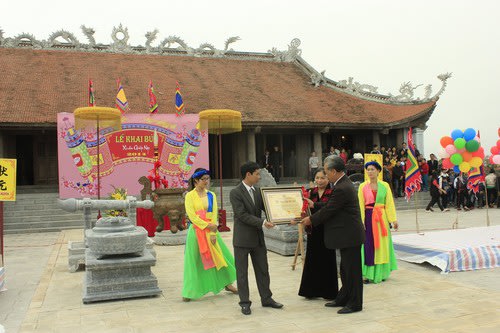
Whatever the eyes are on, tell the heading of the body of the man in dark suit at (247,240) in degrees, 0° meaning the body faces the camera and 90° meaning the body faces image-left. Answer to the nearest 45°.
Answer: approximately 315°

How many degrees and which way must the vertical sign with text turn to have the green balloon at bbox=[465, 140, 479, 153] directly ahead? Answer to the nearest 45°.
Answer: approximately 90° to its left

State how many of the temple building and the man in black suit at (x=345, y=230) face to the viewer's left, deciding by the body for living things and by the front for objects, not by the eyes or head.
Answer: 1

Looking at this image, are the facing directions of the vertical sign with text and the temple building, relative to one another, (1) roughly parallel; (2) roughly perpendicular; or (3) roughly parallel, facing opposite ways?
roughly parallel

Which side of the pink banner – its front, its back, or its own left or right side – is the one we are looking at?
front

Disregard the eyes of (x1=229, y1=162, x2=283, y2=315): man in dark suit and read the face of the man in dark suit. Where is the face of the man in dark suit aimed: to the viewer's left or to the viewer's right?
to the viewer's right

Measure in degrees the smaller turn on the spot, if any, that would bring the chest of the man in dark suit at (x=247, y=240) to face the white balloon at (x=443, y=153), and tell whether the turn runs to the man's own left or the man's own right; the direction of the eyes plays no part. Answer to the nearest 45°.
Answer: approximately 90° to the man's own left

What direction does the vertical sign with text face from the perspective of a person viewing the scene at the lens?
facing the viewer

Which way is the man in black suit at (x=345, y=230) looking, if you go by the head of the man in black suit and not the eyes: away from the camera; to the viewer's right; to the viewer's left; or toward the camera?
to the viewer's left

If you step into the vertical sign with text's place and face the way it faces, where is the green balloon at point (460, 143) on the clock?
The green balloon is roughly at 9 o'clock from the vertical sign with text.

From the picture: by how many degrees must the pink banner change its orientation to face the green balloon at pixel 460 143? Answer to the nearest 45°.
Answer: approximately 45° to its left

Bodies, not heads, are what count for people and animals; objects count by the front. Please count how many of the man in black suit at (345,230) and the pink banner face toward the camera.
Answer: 1

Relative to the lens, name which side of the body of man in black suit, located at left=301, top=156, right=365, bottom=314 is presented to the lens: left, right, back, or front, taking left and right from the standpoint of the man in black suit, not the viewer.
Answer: left

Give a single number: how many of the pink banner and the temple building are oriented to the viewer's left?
0

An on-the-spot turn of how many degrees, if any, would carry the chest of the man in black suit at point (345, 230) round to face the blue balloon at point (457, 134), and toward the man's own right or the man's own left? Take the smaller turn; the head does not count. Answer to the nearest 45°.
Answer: approximately 135° to the man's own right
